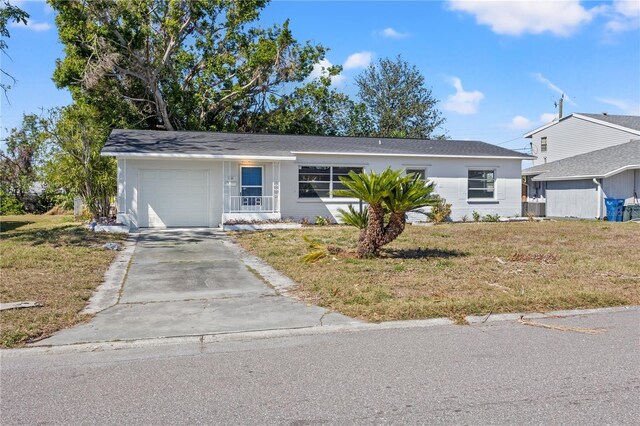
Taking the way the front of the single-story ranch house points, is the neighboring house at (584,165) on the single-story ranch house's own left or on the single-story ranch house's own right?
on the single-story ranch house's own left

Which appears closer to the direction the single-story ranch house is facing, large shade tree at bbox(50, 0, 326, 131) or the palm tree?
the palm tree

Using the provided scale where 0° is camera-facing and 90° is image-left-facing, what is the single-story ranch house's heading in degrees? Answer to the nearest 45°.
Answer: approximately 0°

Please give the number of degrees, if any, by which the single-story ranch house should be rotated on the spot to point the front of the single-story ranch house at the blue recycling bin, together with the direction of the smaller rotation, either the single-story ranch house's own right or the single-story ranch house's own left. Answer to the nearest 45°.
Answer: approximately 90° to the single-story ranch house's own left

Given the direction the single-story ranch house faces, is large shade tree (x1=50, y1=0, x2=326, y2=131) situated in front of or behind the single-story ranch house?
behind

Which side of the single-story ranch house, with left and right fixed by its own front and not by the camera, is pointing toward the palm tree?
front
